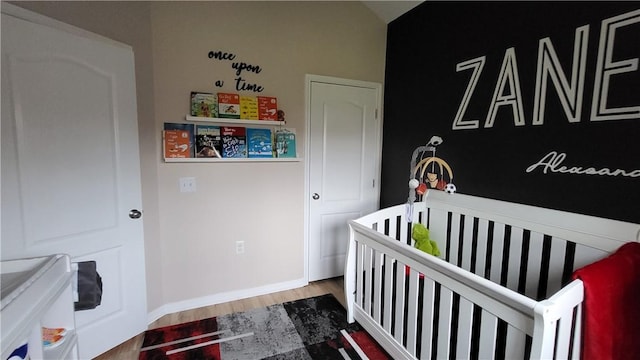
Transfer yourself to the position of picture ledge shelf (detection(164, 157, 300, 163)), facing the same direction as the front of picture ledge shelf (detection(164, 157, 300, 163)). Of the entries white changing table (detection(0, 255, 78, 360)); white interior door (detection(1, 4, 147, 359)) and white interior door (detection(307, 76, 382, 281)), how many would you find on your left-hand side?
1

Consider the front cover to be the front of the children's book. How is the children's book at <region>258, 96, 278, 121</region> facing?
toward the camera

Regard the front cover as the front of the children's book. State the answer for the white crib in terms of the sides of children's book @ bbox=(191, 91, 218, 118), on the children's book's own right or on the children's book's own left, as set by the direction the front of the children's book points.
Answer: on the children's book's own left

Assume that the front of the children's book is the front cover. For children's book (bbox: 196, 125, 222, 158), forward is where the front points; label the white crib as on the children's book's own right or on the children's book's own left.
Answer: on the children's book's own left

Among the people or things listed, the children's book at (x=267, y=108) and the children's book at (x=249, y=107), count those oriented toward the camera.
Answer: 2

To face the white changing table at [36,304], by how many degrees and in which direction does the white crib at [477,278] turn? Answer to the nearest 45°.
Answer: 0° — it already faces it

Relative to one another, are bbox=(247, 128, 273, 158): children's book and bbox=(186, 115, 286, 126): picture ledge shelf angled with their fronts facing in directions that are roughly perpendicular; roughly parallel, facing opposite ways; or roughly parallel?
roughly parallel

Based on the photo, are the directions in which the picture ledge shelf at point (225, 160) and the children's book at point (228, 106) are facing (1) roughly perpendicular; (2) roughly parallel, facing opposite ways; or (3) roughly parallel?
roughly parallel

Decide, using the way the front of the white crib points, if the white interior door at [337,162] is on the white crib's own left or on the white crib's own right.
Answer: on the white crib's own right

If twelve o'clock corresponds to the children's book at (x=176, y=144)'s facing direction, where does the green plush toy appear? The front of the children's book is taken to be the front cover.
The green plush toy is roughly at 10 o'clock from the children's book.

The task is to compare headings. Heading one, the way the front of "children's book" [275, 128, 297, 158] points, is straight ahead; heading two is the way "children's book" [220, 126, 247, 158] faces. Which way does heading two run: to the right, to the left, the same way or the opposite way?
the same way

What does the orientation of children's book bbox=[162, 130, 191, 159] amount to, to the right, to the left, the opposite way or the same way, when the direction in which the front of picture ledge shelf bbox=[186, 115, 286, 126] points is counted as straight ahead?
the same way

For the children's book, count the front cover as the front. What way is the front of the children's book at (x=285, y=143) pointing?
toward the camera

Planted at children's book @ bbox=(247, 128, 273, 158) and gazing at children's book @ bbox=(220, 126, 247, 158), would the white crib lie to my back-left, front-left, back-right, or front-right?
back-left
